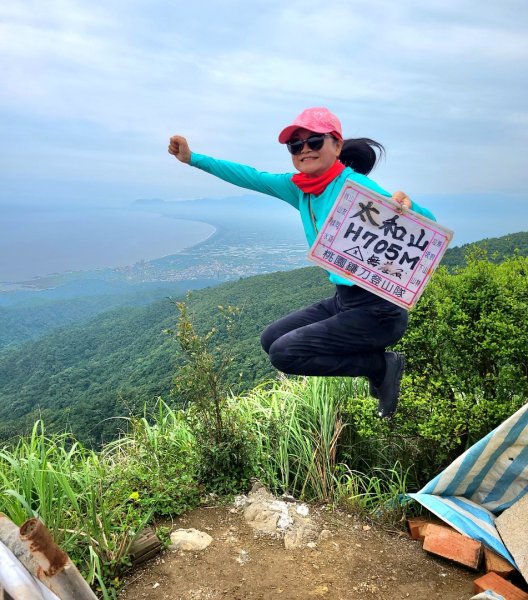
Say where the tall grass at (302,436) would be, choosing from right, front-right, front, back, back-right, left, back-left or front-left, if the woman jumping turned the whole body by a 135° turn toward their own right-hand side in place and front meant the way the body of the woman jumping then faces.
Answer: front

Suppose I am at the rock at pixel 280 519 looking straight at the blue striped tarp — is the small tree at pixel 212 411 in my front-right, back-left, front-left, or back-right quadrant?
back-left

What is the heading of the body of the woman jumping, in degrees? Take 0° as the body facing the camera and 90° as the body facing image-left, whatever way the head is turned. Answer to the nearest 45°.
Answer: approximately 45°

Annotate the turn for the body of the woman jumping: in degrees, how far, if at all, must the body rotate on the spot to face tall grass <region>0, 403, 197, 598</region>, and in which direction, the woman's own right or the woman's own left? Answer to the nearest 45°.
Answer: approximately 45° to the woman's own right
